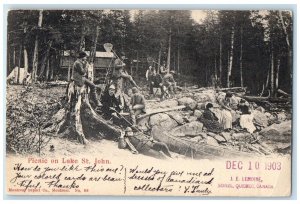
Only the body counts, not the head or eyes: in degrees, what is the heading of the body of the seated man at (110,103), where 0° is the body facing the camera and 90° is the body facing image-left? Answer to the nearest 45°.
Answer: approximately 315°

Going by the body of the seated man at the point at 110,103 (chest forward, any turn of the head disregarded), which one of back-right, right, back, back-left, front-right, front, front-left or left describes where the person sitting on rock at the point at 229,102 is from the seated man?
front-left
